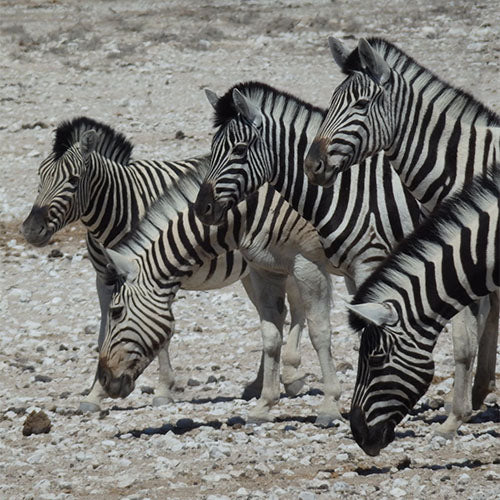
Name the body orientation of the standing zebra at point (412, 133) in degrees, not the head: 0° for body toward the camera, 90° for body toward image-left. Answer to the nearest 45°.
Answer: approximately 90°

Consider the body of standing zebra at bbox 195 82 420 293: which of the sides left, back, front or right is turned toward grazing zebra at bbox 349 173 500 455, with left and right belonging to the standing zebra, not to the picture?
left

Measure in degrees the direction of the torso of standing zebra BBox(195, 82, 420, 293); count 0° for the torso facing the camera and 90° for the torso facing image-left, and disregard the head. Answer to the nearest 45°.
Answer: approximately 90°

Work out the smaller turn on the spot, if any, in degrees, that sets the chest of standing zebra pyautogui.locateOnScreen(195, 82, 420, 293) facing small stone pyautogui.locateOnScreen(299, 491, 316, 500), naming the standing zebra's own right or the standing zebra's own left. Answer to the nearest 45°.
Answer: approximately 90° to the standing zebra's own left

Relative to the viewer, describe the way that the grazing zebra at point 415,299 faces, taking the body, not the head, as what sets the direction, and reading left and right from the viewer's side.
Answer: facing to the left of the viewer

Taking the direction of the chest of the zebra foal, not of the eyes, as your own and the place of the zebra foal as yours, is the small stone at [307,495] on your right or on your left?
on your left

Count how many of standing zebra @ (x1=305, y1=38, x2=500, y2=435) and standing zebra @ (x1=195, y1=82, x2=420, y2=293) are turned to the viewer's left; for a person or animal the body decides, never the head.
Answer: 2

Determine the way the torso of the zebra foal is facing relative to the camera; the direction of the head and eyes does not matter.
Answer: to the viewer's left
